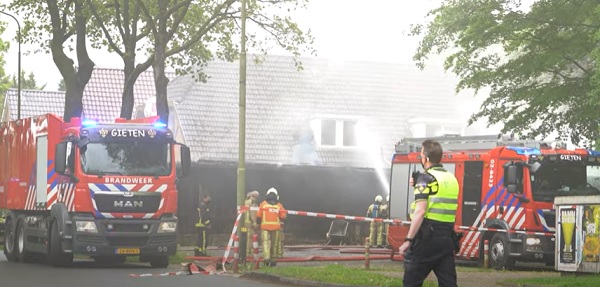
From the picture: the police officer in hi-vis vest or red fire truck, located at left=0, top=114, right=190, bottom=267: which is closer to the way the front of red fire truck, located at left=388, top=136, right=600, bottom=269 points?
the police officer in hi-vis vest

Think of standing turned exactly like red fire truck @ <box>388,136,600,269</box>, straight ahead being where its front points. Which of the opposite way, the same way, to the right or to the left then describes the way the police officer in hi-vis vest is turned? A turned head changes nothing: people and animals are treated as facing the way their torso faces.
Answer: the opposite way

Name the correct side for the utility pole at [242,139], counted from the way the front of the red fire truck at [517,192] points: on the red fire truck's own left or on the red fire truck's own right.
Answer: on the red fire truck's own right

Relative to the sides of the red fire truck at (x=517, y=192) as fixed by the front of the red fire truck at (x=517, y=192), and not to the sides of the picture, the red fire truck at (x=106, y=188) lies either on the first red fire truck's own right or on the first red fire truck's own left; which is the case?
on the first red fire truck's own right

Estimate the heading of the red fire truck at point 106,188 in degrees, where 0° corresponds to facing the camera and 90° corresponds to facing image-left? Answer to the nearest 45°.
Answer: approximately 315°
